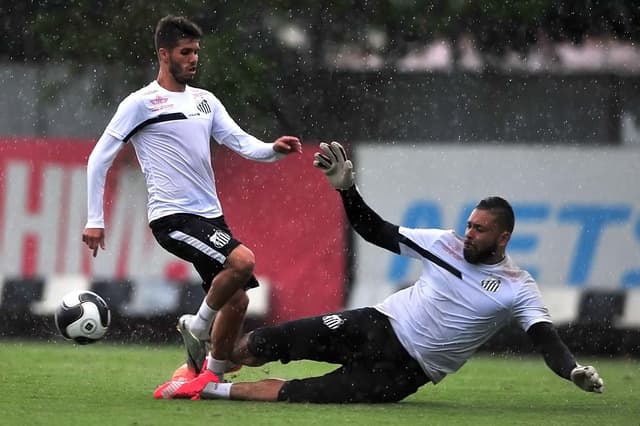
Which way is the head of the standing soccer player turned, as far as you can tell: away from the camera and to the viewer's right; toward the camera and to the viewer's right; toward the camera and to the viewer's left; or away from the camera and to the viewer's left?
toward the camera and to the viewer's right

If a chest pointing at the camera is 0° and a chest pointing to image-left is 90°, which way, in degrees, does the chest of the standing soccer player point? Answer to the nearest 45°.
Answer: approximately 315°
